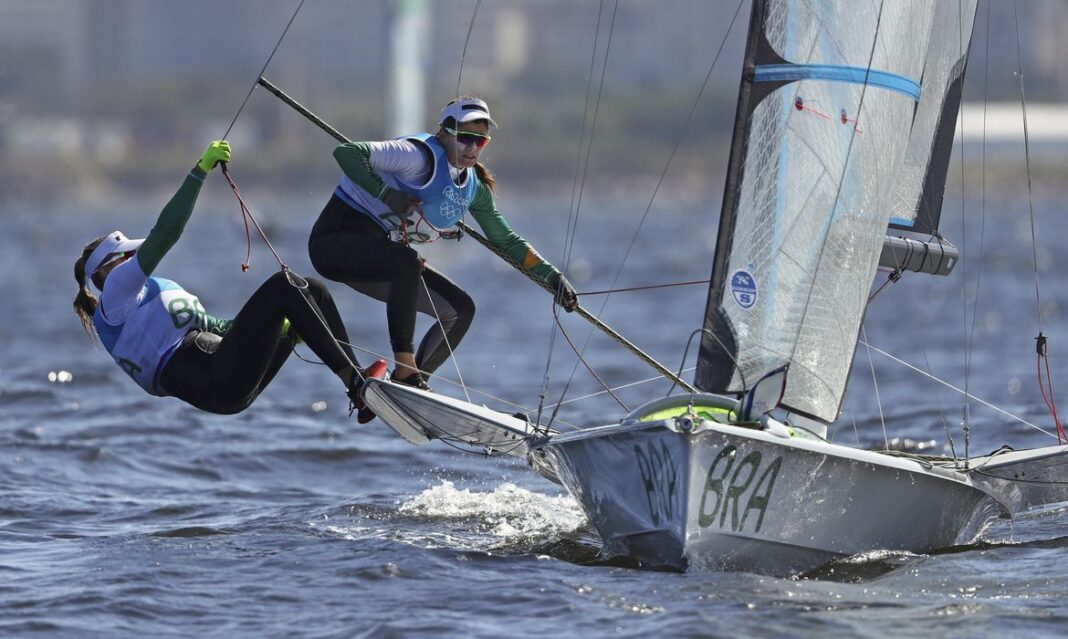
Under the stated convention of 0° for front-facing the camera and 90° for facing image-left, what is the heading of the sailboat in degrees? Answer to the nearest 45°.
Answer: approximately 0°
